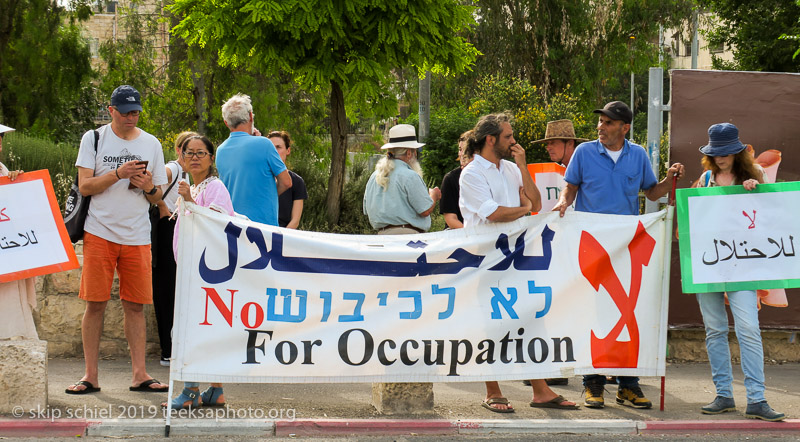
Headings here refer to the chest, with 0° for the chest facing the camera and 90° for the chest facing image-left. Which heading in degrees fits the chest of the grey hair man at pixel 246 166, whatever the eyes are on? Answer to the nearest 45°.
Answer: approximately 225°

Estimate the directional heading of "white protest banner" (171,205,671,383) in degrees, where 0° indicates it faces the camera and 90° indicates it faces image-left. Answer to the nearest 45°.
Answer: approximately 0°

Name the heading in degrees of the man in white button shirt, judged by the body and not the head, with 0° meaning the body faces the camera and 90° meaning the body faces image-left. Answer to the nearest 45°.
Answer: approximately 315°

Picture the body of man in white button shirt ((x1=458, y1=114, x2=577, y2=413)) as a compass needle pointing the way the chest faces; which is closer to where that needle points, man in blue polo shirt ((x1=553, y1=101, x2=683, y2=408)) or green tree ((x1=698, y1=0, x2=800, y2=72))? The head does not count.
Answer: the man in blue polo shirt

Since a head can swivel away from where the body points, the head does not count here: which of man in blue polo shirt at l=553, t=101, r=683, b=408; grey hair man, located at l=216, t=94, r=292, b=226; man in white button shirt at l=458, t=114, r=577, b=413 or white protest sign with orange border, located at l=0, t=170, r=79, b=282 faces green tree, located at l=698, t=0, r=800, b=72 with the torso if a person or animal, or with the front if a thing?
the grey hair man
